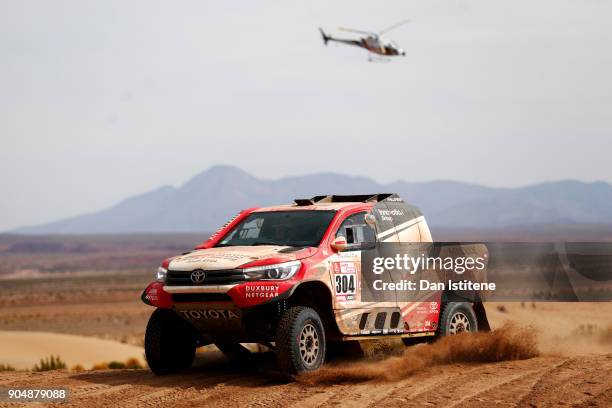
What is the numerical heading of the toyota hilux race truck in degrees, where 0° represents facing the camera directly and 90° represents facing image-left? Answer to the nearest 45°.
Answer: approximately 45°
